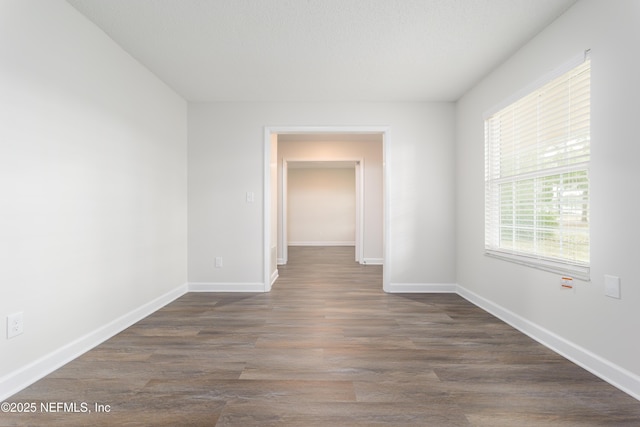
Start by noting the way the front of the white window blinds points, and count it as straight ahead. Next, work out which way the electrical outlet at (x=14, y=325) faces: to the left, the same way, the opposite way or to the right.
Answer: the opposite way

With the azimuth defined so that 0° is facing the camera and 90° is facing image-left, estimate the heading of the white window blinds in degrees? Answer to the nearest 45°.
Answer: approximately 45°

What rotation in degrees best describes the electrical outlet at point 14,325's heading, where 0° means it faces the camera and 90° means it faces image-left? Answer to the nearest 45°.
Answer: approximately 315°

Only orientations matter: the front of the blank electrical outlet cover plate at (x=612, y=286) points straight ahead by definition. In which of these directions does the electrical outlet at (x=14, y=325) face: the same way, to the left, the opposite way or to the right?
the opposite way

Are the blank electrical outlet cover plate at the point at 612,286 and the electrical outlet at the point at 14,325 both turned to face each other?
yes

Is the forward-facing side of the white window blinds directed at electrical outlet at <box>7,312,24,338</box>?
yes

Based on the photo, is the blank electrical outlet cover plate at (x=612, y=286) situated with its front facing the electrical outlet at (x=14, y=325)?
yes

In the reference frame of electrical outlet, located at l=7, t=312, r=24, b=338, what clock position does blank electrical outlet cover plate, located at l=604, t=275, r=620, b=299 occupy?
blank electrical outlet cover plate, located at l=604, t=275, r=620, b=299 is roughly at 12 o'clock from electrical outlet, located at l=7, t=312, r=24, b=338.
